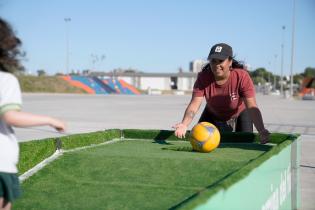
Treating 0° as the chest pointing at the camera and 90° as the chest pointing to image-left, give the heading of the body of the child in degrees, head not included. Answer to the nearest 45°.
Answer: approximately 270°

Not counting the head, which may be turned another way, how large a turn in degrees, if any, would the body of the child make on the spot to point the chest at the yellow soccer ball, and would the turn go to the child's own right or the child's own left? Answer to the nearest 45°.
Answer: approximately 45° to the child's own left
